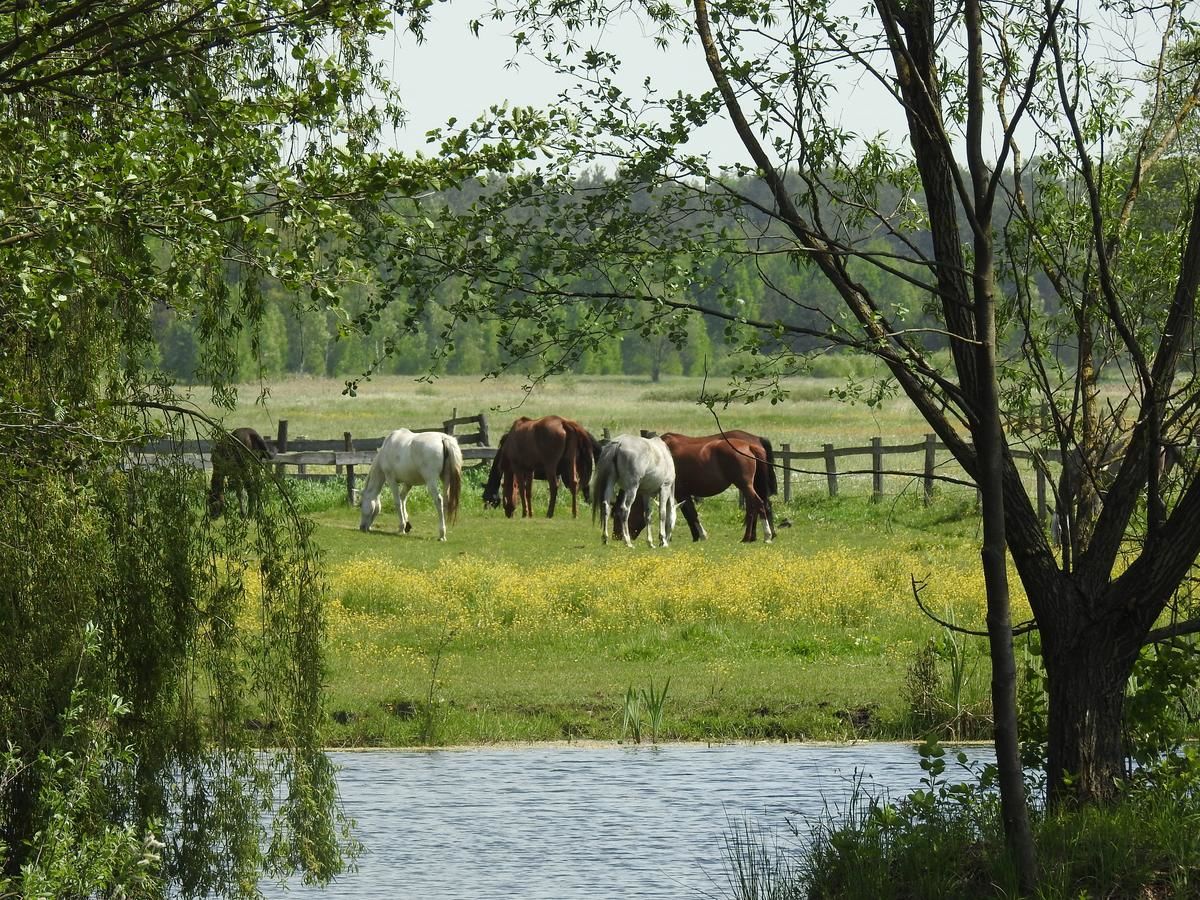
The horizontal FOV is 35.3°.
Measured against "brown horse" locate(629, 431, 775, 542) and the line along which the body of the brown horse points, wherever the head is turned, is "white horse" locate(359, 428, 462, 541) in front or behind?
in front

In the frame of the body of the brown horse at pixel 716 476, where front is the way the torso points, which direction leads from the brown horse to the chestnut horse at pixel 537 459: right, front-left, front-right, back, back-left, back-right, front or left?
front-right

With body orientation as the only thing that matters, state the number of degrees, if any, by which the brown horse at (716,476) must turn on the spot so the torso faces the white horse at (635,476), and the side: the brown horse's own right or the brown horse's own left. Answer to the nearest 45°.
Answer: approximately 45° to the brown horse's own left

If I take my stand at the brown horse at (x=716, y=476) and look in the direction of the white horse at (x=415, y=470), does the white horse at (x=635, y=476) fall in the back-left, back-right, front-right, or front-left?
front-left

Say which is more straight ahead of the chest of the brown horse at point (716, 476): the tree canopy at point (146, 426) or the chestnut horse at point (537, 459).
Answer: the chestnut horse

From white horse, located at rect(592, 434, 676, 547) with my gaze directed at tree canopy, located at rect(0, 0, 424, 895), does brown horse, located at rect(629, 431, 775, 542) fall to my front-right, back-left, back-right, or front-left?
back-left

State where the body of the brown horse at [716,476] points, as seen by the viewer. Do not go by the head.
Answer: to the viewer's left

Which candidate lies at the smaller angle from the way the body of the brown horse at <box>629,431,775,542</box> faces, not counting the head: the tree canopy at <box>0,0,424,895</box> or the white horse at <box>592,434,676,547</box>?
the white horse
